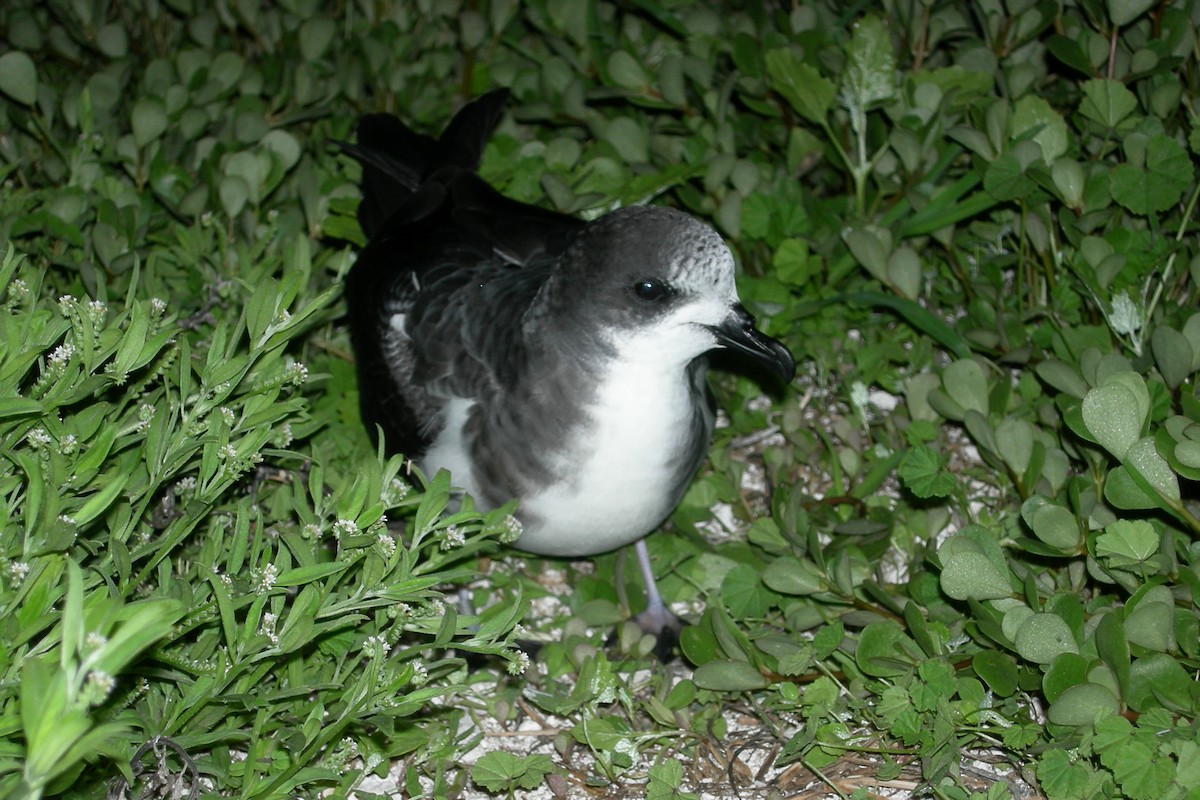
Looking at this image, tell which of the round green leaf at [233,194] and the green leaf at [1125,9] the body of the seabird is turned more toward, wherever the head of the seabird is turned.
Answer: the green leaf

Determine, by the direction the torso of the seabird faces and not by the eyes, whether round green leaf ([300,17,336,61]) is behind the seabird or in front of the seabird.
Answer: behind

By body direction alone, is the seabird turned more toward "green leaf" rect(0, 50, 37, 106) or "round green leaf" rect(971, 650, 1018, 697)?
the round green leaf

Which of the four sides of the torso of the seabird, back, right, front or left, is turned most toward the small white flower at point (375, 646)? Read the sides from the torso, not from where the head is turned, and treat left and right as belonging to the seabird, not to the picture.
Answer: right

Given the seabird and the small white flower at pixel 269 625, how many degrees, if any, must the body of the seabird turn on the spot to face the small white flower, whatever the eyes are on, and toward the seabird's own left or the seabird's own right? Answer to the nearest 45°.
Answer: approximately 90° to the seabird's own right

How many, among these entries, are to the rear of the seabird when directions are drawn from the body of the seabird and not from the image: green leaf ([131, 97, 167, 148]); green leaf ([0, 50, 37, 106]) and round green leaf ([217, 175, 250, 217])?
3

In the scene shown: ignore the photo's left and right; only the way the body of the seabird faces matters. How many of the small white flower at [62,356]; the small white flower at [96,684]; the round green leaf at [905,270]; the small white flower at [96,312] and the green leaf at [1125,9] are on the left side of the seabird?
2

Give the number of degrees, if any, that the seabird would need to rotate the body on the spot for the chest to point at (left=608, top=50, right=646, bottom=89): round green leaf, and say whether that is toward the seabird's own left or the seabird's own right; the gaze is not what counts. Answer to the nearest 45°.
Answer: approximately 135° to the seabird's own left

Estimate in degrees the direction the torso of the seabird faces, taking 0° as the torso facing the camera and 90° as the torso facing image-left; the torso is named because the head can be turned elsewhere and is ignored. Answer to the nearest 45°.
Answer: approximately 315°

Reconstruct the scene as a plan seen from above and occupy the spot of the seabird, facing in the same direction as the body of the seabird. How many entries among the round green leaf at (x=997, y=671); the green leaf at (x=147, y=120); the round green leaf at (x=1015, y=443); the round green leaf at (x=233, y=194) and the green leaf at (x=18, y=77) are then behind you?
3

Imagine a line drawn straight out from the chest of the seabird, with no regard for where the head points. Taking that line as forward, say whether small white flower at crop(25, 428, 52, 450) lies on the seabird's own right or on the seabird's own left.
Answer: on the seabird's own right

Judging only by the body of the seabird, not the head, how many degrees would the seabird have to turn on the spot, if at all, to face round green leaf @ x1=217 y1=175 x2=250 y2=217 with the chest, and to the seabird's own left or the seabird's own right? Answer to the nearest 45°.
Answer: approximately 180°

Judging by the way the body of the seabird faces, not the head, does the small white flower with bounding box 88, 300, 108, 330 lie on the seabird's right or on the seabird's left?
on the seabird's right

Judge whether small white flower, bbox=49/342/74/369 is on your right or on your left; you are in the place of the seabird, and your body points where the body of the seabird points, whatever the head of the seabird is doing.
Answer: on your right
